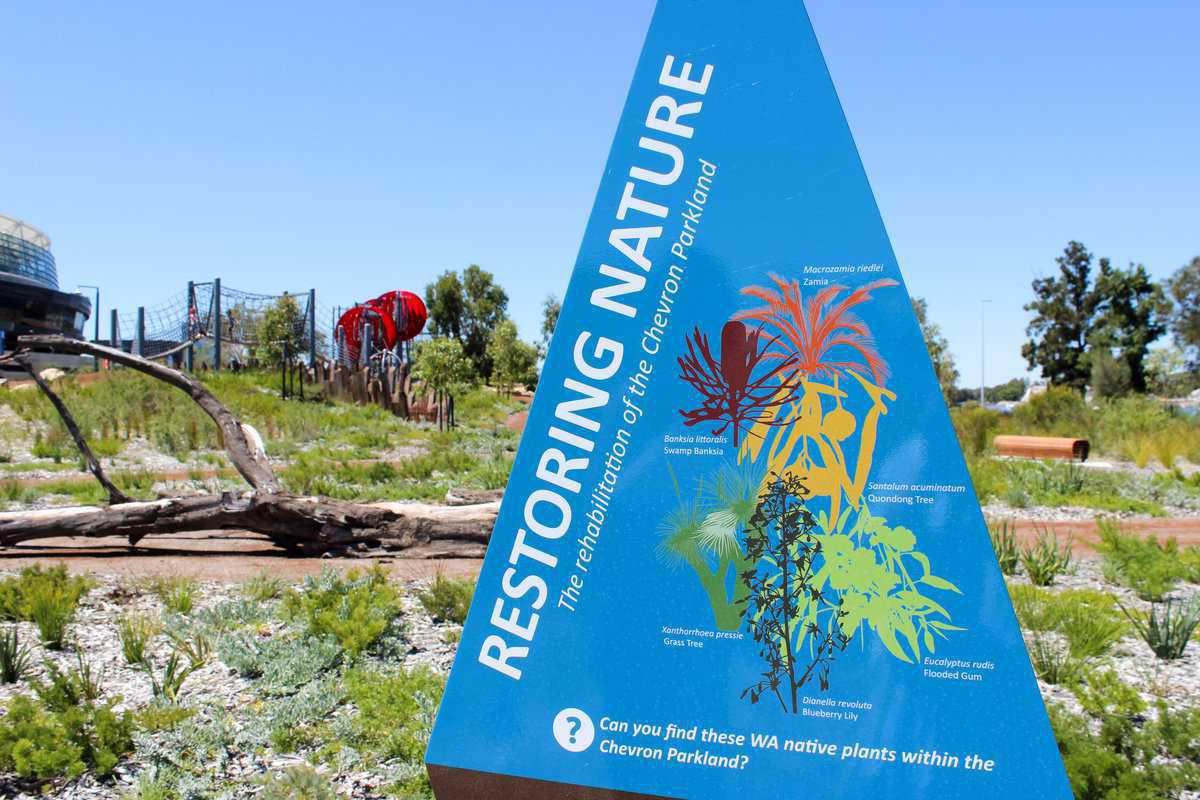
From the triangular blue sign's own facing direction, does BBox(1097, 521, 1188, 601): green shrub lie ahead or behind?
behind

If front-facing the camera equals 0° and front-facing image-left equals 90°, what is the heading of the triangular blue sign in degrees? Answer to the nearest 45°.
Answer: approximately 0°

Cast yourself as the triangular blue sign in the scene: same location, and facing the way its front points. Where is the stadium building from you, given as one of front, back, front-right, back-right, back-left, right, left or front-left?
back-right

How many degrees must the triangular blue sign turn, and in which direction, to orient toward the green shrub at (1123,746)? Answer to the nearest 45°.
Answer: approximately 135° to its left

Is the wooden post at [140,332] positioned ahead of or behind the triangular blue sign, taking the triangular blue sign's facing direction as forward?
behind

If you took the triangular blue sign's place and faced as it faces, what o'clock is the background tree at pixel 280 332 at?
The background tree is roughly at 5 o'clock from the triangular blue sign.

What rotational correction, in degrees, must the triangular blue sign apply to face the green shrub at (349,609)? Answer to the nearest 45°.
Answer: approximately 135° to its right

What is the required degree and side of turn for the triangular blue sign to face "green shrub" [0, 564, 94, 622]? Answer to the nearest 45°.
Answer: approximately 135° to its right

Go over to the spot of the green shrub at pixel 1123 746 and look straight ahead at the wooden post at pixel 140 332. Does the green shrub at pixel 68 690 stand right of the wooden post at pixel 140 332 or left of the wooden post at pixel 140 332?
left

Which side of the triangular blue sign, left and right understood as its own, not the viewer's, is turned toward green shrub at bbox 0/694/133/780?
right

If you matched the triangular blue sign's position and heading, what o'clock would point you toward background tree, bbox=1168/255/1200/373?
The background tree is roughly at 7 o'clock from the triangular blue sign.

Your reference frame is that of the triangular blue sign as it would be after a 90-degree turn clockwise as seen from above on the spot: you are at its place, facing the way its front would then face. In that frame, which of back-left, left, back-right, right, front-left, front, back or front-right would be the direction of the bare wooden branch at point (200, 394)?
front-right

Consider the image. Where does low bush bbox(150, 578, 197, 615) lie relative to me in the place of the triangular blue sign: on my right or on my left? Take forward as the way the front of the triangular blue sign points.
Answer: on my right
